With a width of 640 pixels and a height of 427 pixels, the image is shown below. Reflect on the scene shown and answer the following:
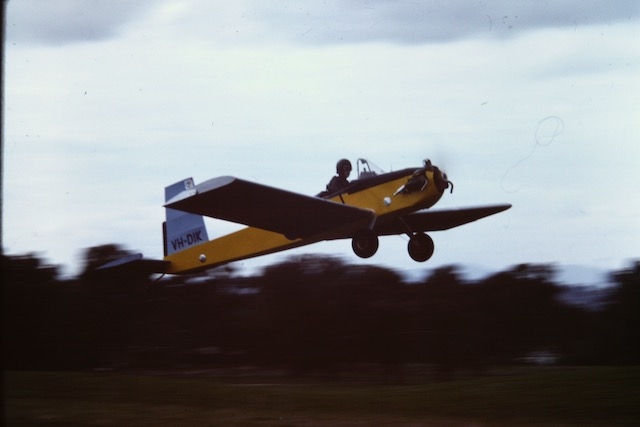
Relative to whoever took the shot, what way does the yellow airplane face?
facing the viewer and to the right of the viewer
